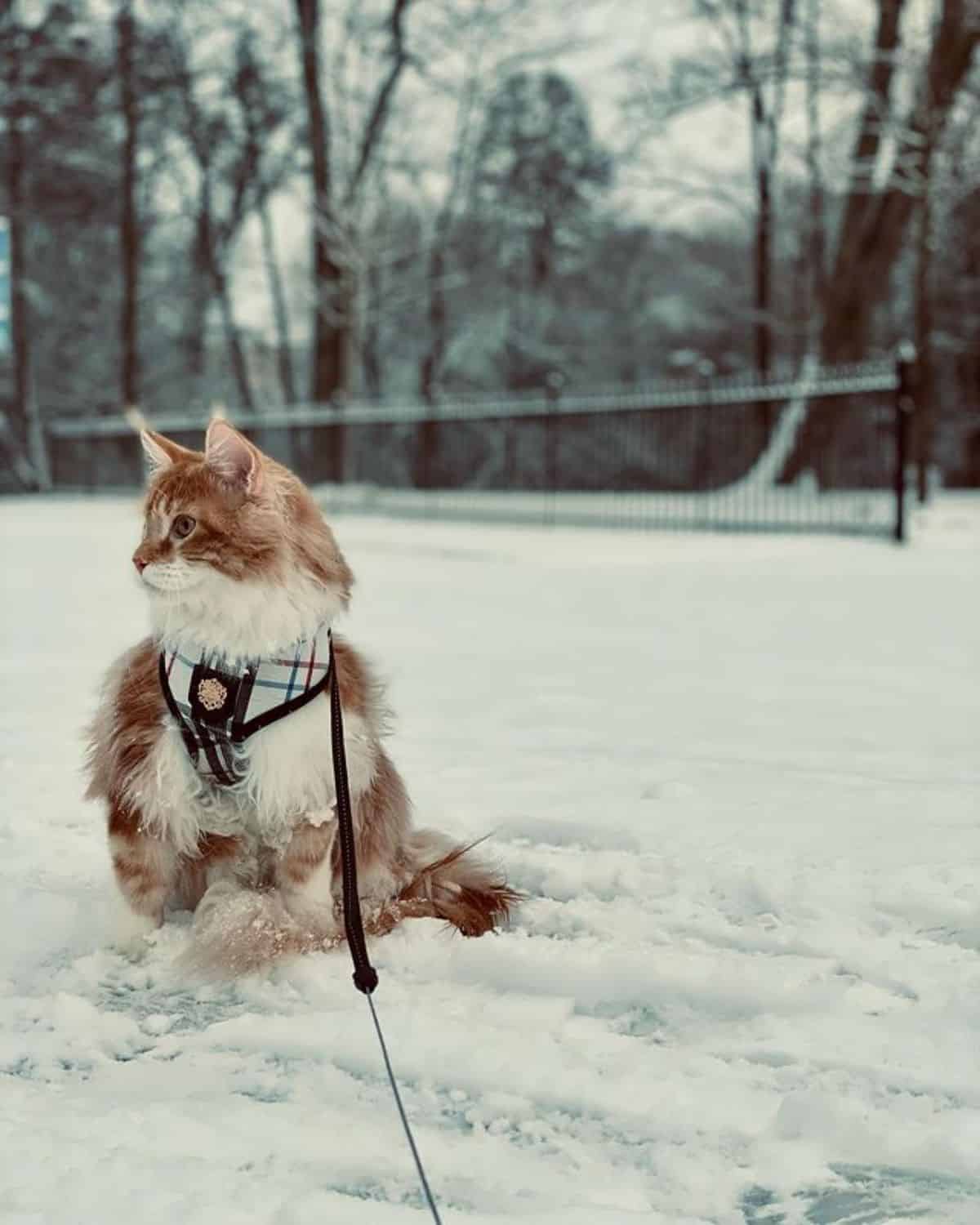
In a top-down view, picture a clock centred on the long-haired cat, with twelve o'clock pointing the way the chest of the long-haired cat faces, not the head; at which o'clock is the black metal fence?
The black metal fence is roughly at 5 o'clock from the long-haired cat.

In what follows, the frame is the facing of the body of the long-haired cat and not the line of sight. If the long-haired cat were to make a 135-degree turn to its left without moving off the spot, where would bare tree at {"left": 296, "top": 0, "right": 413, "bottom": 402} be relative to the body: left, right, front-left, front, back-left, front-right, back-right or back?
left

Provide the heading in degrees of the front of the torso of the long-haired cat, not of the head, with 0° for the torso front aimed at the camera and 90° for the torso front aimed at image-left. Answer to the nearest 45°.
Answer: approximately 45°

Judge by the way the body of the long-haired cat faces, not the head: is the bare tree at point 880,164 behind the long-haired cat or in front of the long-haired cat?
behind
